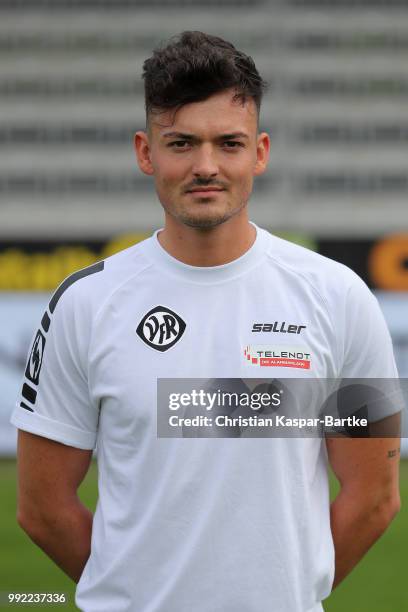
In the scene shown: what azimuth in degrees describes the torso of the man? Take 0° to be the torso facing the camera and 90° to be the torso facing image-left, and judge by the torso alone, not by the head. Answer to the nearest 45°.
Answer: approximately 0°
